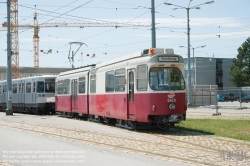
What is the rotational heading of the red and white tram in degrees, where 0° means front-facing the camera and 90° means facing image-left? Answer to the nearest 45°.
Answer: approximately 315°
